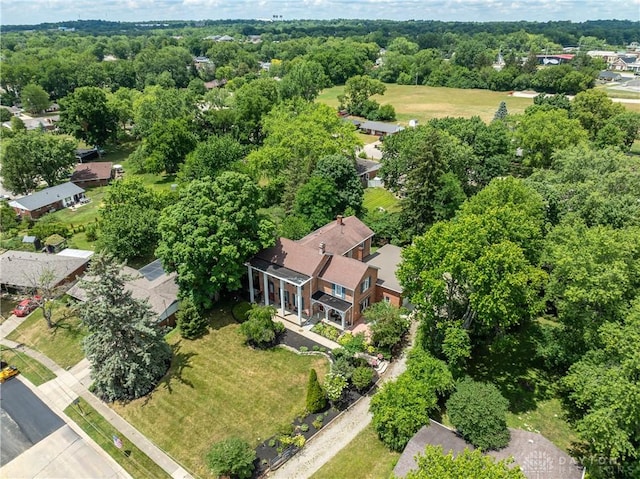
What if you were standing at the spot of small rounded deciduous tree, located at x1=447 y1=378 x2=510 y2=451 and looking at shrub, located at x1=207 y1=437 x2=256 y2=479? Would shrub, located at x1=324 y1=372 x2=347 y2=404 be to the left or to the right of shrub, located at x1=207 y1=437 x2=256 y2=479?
right

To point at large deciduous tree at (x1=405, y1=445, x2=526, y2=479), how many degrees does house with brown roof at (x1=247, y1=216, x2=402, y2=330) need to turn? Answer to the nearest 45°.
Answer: approximately 45° to its left

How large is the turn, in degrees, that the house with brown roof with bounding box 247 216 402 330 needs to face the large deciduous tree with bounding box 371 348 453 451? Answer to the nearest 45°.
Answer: approximately 90° to its left

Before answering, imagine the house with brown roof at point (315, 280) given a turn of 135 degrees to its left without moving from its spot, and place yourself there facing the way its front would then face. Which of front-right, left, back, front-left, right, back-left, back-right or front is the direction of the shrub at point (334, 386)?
right

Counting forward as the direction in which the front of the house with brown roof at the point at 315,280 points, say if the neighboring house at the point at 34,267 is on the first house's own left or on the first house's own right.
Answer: on the first house's own right

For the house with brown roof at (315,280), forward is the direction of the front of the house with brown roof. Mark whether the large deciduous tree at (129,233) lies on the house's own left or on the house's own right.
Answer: on the house's own right

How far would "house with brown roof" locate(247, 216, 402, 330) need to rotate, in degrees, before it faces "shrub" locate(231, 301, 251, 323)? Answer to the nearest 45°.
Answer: approximately 45° to its right

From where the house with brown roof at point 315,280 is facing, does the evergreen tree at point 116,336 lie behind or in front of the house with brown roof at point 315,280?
in front

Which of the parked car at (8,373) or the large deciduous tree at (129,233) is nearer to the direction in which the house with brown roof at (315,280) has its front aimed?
the parked car

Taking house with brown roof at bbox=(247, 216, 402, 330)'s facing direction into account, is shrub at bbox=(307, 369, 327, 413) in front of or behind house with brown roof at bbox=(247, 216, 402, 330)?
in front

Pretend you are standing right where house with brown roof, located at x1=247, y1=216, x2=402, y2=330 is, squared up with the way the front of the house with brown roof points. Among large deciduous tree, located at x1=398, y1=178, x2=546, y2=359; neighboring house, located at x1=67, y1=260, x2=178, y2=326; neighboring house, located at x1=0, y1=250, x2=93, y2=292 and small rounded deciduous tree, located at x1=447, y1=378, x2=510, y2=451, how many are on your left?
2

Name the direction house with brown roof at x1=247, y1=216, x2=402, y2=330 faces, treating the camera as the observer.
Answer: facing the viewer and to the left of the viewer

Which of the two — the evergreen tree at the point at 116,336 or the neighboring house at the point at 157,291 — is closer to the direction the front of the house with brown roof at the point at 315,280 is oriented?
the evergreen tree

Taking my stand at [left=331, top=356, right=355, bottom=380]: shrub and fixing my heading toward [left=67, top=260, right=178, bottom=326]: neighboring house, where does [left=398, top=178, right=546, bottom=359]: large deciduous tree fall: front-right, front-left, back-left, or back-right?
back-right

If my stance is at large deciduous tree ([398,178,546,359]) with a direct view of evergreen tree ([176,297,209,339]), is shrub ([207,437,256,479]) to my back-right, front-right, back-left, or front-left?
front-left

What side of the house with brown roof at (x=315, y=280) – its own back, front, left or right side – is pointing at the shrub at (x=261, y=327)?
front

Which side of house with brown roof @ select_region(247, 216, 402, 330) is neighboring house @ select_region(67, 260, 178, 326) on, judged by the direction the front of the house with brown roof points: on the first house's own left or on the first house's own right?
on the first house's own right

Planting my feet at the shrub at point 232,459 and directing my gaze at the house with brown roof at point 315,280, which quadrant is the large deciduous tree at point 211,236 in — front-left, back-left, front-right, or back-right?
front-left

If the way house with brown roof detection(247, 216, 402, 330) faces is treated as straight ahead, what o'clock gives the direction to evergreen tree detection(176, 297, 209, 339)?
The evergreen tree is roughly at 1 o'clock from the house with brown roof.
